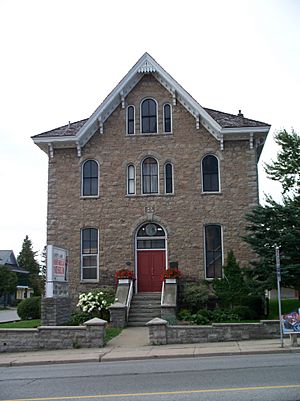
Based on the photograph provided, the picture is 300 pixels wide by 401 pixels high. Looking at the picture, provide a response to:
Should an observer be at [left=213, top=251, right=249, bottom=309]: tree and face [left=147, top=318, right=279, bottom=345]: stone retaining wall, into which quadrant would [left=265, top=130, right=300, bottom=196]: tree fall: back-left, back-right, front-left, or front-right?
back-left

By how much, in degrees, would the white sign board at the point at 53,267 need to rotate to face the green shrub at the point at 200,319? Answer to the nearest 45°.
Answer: approximately 45° to its left

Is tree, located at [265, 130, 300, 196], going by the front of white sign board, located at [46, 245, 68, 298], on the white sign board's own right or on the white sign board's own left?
on the white sign board's own left

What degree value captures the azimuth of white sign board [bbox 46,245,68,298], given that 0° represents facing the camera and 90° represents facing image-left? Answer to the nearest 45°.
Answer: approximately 315°

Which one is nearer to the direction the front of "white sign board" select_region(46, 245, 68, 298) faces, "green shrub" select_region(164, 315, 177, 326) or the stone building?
the green shrub

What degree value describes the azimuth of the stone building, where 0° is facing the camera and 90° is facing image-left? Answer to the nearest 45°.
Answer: approximately 0°

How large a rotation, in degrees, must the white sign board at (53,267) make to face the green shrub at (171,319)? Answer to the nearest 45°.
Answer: approximately 45° to its left
